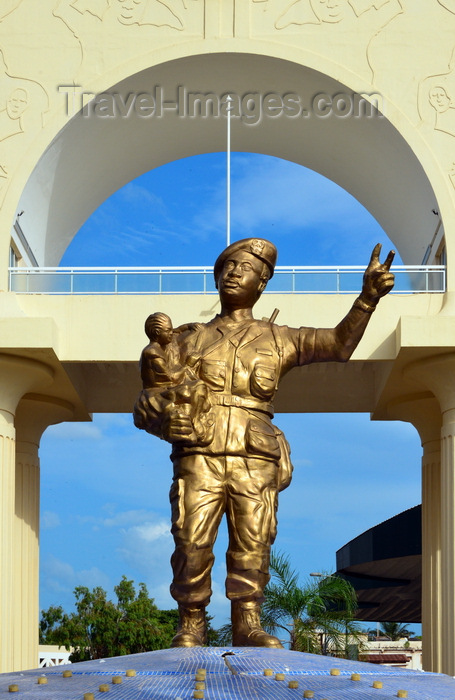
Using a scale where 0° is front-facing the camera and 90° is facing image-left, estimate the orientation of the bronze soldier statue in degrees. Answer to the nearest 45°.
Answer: approximately 0°

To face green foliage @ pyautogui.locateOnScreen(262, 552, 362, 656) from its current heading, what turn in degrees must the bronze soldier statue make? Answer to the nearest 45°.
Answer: approximately 180°

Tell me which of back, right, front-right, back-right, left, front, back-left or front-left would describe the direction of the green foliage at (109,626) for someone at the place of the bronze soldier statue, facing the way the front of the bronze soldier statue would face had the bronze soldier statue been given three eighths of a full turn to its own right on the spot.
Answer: front-right
